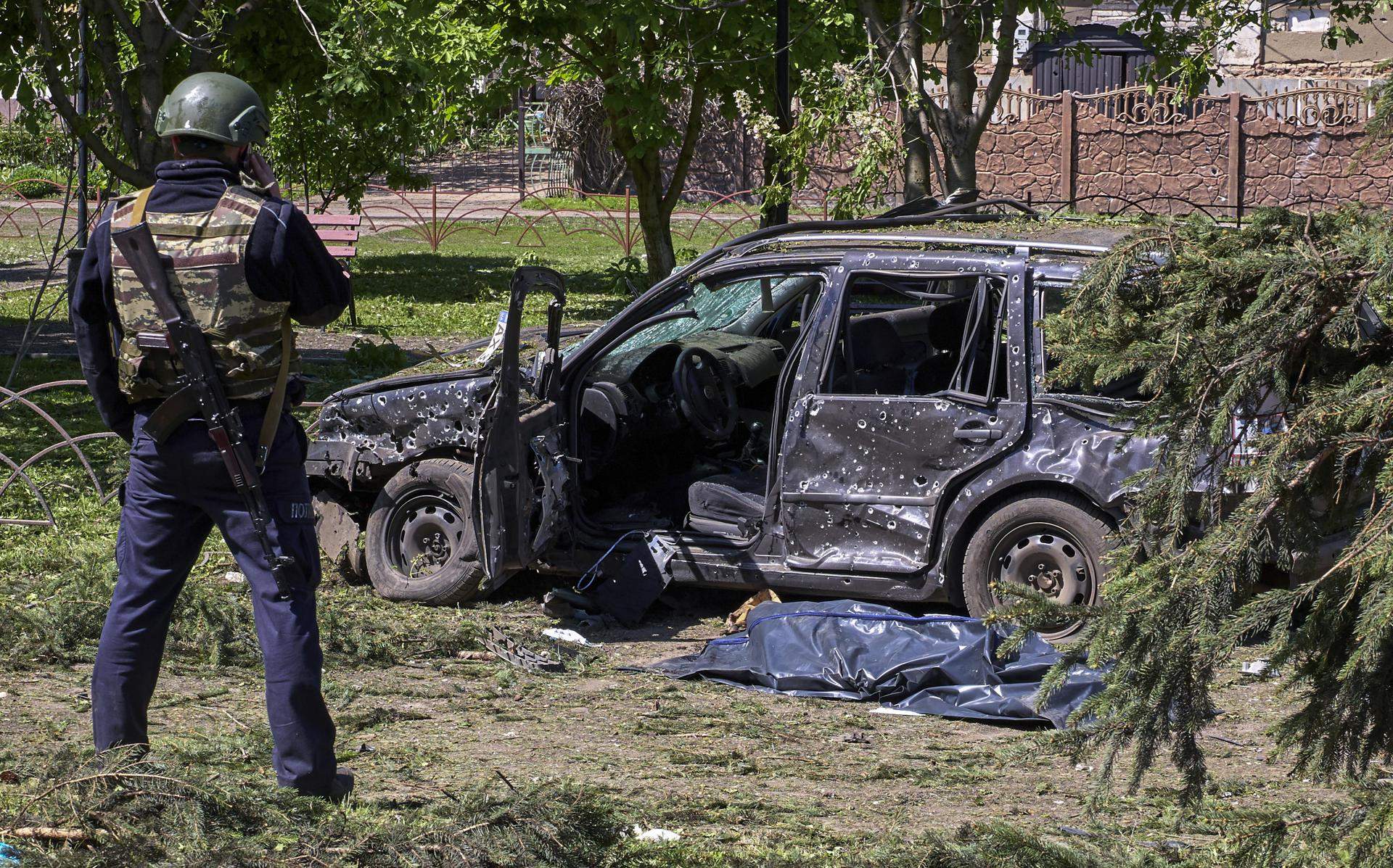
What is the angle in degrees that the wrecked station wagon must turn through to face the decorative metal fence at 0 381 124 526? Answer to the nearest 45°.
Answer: approximately 45° to its right

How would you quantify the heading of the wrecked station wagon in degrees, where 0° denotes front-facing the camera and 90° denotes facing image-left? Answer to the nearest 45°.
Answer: approximately 90°

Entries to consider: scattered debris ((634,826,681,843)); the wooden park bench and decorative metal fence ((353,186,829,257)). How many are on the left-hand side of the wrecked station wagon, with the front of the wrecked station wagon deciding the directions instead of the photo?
1

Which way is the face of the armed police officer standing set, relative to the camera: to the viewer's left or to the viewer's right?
to the viewer's right

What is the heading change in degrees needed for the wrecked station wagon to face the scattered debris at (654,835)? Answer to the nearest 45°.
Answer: approximately 90° to its left

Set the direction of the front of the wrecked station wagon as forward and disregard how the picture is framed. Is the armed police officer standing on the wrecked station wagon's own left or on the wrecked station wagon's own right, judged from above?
on the wrecked station wagon's own left

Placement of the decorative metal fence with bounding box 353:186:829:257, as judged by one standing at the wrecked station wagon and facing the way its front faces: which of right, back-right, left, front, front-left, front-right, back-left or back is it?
right

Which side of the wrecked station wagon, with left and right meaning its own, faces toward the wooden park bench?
right

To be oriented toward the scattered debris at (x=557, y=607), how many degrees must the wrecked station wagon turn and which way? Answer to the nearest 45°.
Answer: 0° — it already faces it
